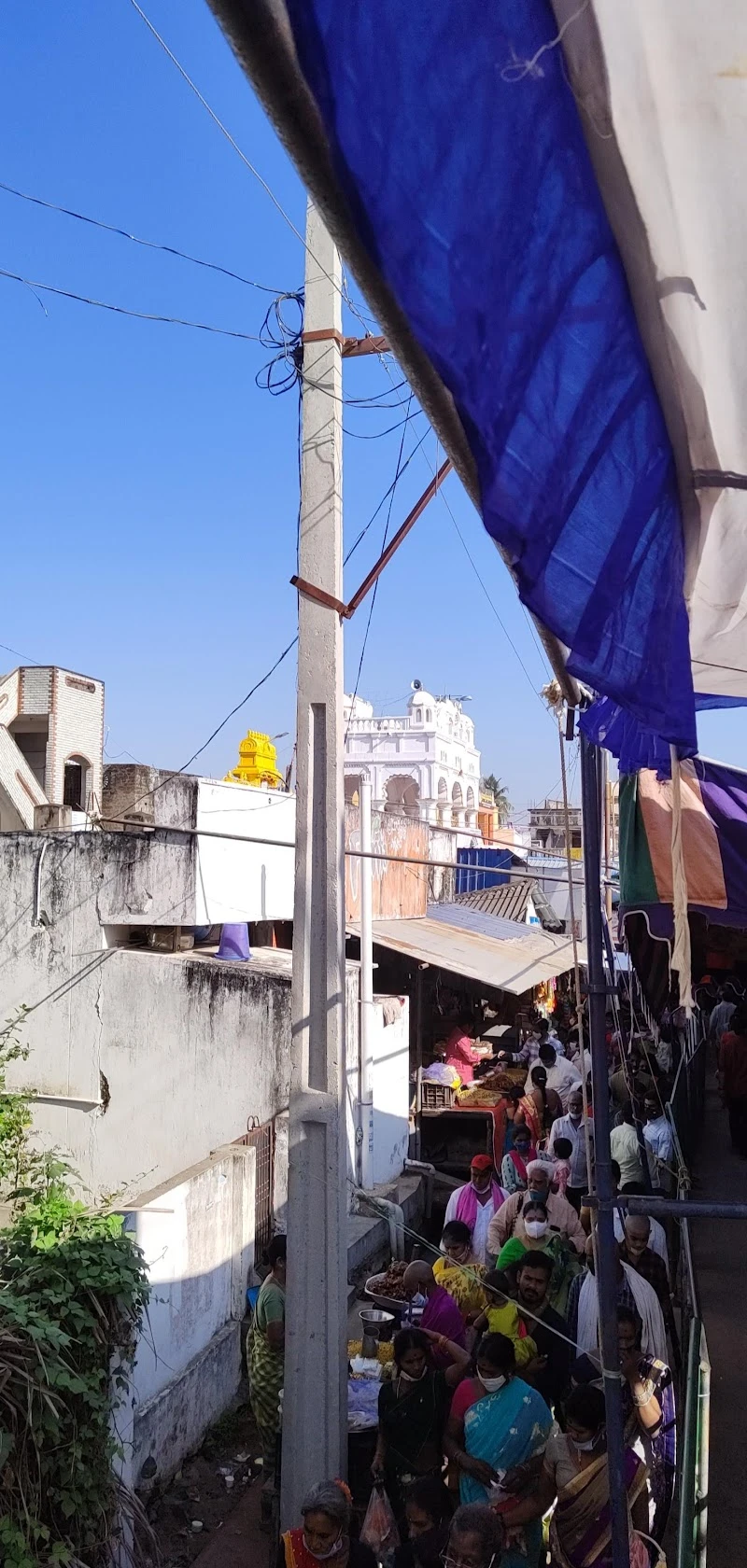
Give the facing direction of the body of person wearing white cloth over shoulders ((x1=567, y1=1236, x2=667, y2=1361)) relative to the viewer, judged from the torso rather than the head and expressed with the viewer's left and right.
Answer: facing the viewer

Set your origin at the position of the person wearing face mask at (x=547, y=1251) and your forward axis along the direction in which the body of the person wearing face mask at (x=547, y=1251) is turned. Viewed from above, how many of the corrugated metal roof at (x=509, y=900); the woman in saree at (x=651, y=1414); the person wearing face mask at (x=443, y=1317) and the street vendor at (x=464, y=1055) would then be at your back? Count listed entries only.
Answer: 2

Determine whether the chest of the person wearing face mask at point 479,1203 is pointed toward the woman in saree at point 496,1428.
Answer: yes

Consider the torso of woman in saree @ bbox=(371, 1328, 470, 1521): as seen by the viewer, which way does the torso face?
toward the camera

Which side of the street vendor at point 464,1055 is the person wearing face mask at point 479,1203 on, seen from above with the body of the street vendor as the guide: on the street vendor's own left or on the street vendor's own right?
on the street vendor's own right

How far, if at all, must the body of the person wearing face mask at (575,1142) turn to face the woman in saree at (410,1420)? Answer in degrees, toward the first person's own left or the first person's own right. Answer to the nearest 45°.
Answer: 0° — they already face them

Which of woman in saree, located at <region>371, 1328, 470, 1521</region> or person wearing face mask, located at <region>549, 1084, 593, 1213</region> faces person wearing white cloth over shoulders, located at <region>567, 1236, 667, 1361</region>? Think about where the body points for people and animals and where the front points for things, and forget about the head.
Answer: person wearing face mask, located at <region>549, 1084, 593, 1213</region>

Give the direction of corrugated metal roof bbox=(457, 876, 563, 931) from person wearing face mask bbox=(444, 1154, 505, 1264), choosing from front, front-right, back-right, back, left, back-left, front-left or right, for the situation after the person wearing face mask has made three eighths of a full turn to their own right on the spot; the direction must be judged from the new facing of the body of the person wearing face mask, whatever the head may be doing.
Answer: front-right

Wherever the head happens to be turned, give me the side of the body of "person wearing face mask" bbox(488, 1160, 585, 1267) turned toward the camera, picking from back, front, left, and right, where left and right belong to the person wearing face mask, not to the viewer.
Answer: front

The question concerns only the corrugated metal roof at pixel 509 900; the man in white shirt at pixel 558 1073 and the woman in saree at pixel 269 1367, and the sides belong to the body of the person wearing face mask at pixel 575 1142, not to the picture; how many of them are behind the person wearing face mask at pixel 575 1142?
2

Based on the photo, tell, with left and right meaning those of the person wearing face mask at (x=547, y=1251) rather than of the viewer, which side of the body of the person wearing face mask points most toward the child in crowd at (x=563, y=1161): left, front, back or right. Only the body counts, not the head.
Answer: back
